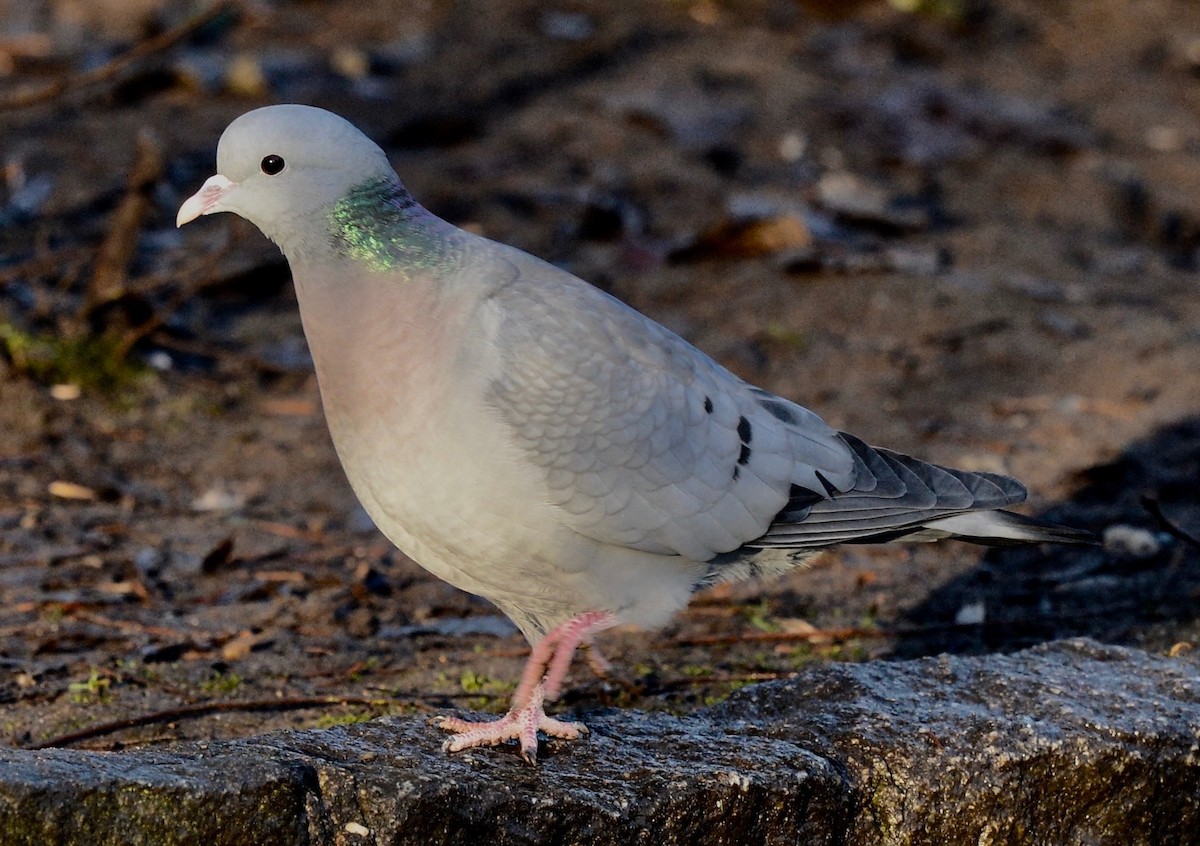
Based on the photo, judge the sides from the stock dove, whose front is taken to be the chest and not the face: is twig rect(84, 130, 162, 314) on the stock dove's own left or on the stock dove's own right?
on the stock dove's own right

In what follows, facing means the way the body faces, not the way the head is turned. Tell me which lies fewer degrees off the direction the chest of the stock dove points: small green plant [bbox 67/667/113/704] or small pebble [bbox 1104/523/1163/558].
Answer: the small green plant

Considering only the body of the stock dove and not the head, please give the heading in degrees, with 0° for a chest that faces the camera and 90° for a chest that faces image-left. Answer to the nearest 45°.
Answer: approximately 90°

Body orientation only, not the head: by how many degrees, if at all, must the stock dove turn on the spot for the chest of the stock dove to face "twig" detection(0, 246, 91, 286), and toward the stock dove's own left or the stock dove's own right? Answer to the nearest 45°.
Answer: approximately 45° to the stock dove's own right

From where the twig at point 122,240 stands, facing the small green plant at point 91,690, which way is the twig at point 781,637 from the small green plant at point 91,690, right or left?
left

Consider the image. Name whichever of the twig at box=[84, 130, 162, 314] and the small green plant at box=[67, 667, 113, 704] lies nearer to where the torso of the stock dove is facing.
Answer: the small green plant

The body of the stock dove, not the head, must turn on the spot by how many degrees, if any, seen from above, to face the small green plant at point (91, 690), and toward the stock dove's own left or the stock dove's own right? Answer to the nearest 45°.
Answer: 0° — it already faces it

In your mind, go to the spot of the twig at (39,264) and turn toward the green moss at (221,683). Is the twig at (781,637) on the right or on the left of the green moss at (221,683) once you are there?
left

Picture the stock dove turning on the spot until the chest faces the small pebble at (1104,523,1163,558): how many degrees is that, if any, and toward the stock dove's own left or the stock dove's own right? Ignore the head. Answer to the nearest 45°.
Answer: approximately 135° to the stock dove's own right

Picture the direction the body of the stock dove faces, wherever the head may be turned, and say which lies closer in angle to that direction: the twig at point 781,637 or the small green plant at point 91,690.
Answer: the small green plant
